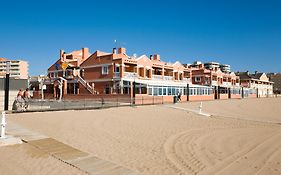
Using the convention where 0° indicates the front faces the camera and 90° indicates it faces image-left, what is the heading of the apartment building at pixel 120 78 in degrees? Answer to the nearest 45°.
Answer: approximately 315°

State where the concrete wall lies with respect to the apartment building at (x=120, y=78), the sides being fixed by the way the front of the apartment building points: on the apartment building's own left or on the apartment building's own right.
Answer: on the apartment building's own right
